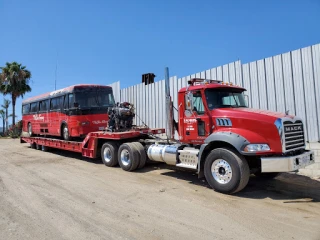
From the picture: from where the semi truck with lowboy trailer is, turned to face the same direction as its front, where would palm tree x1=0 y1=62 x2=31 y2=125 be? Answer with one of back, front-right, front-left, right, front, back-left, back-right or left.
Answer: back
